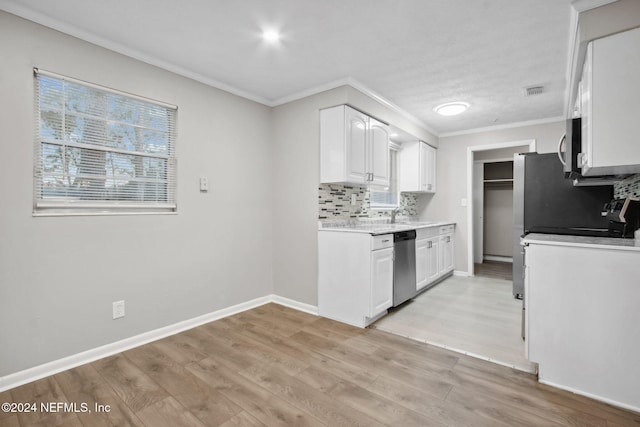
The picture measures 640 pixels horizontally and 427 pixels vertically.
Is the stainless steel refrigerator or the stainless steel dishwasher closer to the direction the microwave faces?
the stainless steel dishwasher

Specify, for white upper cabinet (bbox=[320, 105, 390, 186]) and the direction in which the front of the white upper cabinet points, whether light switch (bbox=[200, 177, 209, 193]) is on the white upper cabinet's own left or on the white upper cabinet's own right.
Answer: on the white upper cabinet's own right

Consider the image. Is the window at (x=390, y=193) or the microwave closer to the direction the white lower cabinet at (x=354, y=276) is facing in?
the microwave

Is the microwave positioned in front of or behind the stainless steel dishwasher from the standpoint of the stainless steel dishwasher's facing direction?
in front

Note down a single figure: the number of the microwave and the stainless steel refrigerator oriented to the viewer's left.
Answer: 2

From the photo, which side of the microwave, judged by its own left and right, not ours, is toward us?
left

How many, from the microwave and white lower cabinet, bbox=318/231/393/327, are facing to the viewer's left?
1

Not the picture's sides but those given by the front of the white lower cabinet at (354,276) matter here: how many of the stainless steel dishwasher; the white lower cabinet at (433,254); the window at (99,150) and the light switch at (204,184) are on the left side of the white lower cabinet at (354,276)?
2

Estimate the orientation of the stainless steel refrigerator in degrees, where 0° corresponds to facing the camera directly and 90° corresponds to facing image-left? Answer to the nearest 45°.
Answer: approximately 90°

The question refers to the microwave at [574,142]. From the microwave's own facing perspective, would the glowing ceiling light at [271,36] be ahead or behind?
ahead

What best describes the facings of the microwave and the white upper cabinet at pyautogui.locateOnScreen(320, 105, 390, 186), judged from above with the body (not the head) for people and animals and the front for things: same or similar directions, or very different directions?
very different directions
